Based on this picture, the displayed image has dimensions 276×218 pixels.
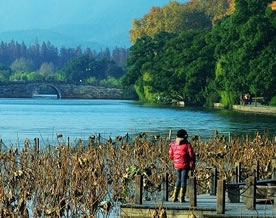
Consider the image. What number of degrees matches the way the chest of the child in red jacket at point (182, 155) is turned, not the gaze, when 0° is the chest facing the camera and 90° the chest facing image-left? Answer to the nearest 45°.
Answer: approximately 180°

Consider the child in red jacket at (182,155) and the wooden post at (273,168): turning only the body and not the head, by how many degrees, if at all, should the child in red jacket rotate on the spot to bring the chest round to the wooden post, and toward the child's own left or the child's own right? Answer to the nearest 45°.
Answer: approximately 45° to the child's own right

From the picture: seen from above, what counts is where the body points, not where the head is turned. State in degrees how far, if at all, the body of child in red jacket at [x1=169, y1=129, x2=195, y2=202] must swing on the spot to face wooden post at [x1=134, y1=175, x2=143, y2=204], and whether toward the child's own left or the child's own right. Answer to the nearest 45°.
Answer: approximately 90° to the child's own left

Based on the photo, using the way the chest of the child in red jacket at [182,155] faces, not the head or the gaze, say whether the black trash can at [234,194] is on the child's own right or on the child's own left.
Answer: on the child's own right
